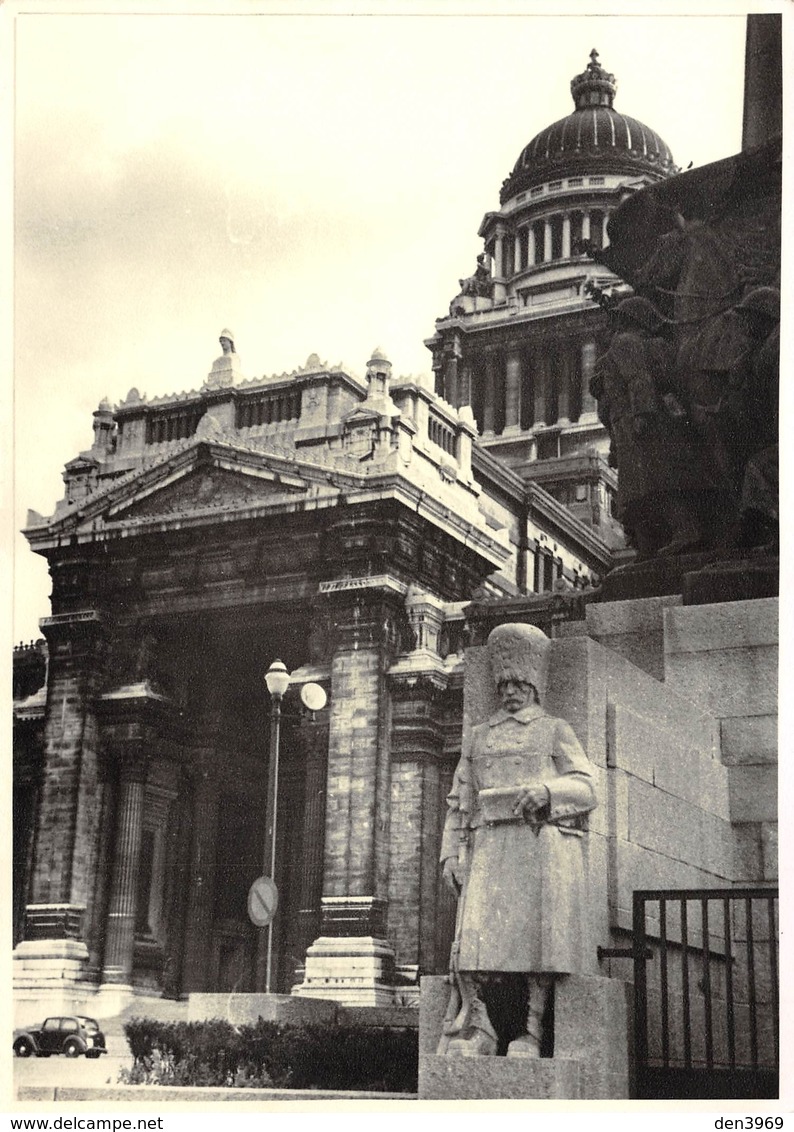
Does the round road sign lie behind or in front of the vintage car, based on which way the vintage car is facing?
behind

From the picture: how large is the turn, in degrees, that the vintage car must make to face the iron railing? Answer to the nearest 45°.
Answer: approximately 135° to its left

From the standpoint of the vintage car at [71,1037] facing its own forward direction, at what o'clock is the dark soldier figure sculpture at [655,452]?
The dark soldier figure sculpture is roughly at 7 o'clock from the vintage car.

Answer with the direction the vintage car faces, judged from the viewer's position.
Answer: facing away from the viewer and to the left of the viewer

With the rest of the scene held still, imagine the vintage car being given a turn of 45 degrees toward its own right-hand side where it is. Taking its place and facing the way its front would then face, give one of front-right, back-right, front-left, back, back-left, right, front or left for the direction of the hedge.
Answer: back

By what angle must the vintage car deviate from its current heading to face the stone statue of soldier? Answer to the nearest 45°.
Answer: approximately 135° to its left
